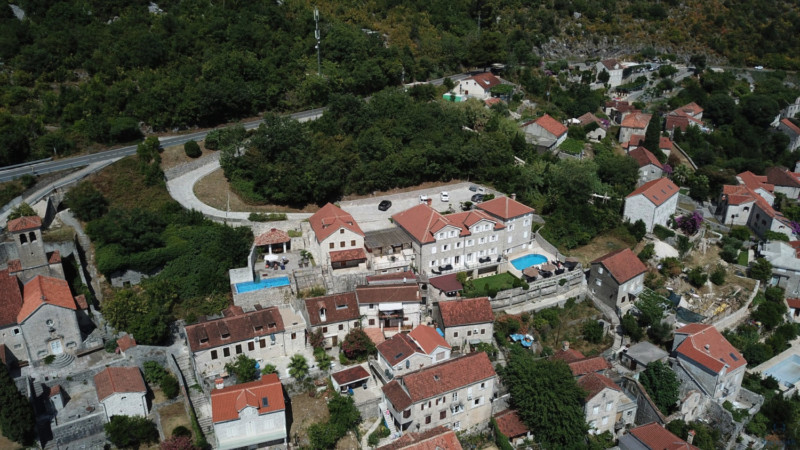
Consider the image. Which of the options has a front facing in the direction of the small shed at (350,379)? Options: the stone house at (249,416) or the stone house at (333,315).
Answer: the stone house at (333,315)

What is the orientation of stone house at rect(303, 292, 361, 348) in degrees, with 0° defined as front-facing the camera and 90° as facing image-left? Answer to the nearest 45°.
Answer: approximately 0°

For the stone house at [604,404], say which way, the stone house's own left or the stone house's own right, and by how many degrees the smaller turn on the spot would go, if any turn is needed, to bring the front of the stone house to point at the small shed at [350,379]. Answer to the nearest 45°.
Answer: approximately 90° to the stone house's own right

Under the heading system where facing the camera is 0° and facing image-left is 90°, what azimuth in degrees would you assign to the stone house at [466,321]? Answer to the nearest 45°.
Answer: approximately 0°

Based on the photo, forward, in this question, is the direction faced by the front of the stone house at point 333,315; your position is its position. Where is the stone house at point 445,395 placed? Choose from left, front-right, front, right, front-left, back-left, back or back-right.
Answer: front-left

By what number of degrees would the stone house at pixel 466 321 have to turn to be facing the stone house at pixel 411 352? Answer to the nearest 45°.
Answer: approximately 45° to its right

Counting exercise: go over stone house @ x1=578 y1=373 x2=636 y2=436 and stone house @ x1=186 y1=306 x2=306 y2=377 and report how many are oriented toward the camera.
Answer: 2

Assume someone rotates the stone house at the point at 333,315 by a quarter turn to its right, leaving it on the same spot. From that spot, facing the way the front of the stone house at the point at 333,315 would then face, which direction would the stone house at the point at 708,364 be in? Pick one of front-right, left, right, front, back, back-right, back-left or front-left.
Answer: back

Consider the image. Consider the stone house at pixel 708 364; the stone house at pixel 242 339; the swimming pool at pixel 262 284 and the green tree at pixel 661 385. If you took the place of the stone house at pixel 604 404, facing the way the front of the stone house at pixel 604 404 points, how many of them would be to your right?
2

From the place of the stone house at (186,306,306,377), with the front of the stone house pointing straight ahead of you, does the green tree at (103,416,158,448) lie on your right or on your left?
on your right

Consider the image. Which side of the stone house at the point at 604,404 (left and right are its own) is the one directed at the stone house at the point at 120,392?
right
